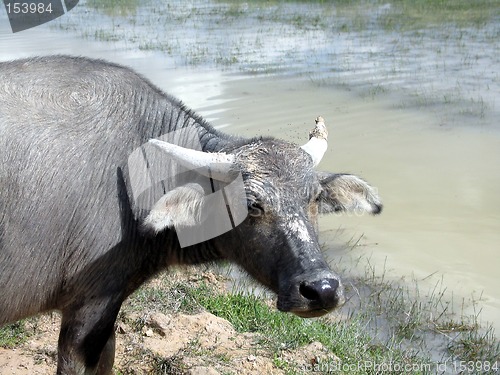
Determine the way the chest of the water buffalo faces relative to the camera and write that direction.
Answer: to the viewer's right
